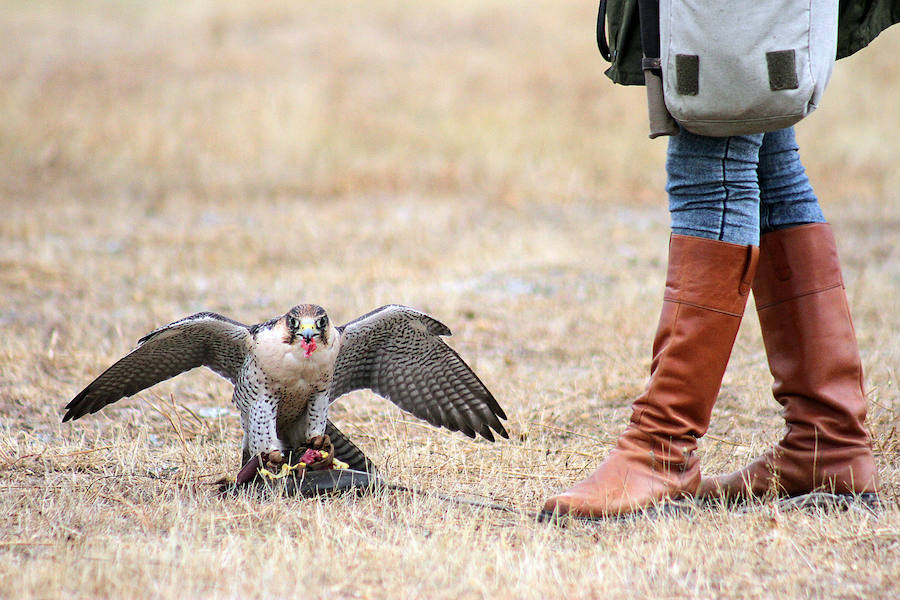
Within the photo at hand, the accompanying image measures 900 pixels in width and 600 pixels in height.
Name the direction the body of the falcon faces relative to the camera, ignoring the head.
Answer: toward the camera
